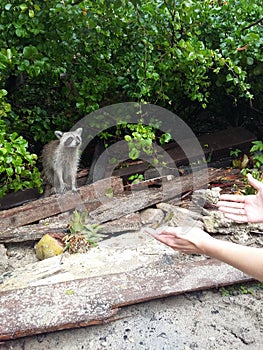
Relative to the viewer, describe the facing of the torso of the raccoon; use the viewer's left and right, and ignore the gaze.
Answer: facing the viewer and to the right of the viewer

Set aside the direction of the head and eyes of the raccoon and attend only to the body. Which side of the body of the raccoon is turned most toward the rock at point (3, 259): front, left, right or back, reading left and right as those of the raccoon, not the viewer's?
right

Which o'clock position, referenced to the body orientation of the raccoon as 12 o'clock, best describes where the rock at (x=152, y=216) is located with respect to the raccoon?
The rock is roughly at 12 o'clock from the raccoon.

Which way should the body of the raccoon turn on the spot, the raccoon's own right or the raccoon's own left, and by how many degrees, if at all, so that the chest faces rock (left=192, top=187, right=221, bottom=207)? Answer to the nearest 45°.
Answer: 0° — it already faces it

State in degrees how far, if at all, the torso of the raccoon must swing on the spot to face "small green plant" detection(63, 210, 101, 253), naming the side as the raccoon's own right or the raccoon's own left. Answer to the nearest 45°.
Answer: approximately 45° to the raccoon's own right

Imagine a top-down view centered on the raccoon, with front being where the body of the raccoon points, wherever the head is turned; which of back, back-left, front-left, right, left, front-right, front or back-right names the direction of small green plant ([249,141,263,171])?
front-left

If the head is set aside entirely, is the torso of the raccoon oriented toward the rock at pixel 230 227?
yes

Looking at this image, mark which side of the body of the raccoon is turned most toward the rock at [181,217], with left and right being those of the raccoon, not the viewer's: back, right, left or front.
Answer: front

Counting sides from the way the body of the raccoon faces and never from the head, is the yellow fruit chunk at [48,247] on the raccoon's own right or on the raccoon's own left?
on the raccoon's own right

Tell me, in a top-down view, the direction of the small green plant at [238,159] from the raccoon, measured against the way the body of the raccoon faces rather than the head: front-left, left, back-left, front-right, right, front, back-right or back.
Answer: front-left
